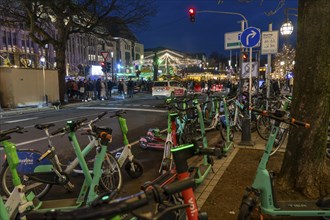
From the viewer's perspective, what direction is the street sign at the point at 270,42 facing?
toward the camera

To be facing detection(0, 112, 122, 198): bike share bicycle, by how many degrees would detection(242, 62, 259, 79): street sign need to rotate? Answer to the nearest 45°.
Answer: approximately 45° to its right

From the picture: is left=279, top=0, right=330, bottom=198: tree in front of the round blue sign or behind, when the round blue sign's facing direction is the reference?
in front

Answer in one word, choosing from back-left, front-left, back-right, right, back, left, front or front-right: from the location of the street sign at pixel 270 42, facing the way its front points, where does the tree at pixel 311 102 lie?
front

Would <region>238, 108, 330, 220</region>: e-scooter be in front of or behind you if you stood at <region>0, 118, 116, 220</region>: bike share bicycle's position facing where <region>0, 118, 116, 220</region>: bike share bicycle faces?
in front

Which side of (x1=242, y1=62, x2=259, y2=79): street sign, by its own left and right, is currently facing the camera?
front

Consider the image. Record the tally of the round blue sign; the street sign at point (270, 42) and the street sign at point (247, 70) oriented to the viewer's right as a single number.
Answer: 0

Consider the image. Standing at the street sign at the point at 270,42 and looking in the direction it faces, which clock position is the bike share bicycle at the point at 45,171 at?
The bike share bicycle is roughly at 1 o'clock from the street sign.

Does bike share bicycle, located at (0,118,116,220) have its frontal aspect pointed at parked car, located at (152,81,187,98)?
no

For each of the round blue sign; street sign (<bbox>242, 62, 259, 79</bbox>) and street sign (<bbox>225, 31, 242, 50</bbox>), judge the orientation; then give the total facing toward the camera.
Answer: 3

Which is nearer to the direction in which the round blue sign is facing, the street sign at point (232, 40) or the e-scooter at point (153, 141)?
the e-scooter

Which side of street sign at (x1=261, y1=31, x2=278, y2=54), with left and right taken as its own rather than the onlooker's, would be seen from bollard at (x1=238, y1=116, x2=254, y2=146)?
front

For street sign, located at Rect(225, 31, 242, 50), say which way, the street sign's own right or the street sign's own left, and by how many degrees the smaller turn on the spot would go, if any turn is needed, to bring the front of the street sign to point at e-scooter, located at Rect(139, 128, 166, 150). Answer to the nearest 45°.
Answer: approximately 45° to the street sign's own right

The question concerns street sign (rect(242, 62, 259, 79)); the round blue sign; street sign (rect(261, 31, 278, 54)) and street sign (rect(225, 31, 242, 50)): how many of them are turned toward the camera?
4

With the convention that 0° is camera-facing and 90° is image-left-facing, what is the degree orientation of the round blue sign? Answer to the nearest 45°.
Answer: approximately 0°
